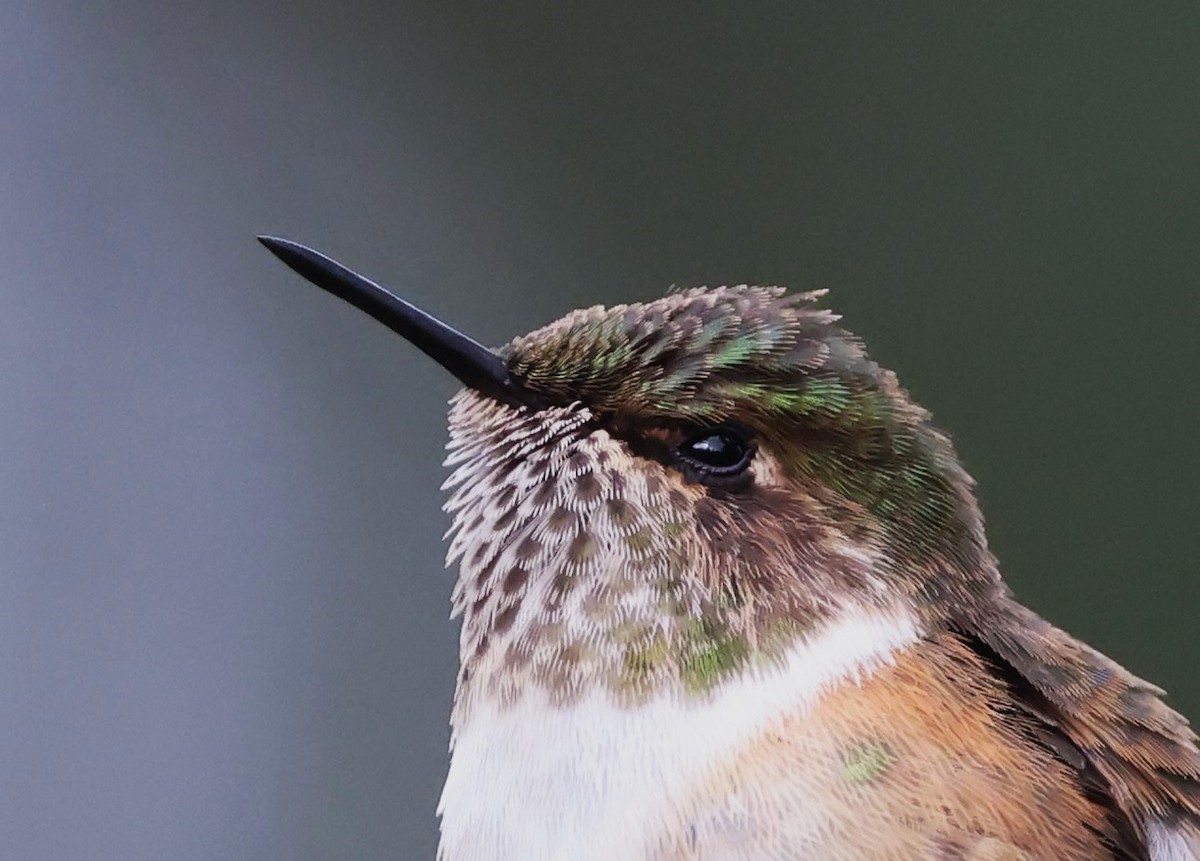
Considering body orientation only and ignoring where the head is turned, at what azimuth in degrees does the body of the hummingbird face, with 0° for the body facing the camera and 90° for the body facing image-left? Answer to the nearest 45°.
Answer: approximately 90°
